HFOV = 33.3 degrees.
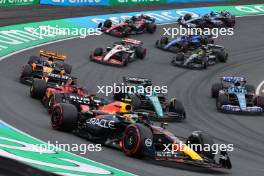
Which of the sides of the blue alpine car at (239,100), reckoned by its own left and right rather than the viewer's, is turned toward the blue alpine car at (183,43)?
back

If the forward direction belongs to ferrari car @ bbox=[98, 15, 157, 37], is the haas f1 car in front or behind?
in front

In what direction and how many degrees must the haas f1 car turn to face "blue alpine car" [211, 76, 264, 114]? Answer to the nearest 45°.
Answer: approximately 90° to its left
